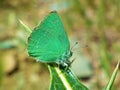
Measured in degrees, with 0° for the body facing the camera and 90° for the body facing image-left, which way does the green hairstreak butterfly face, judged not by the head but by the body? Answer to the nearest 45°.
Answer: approximately 270°
